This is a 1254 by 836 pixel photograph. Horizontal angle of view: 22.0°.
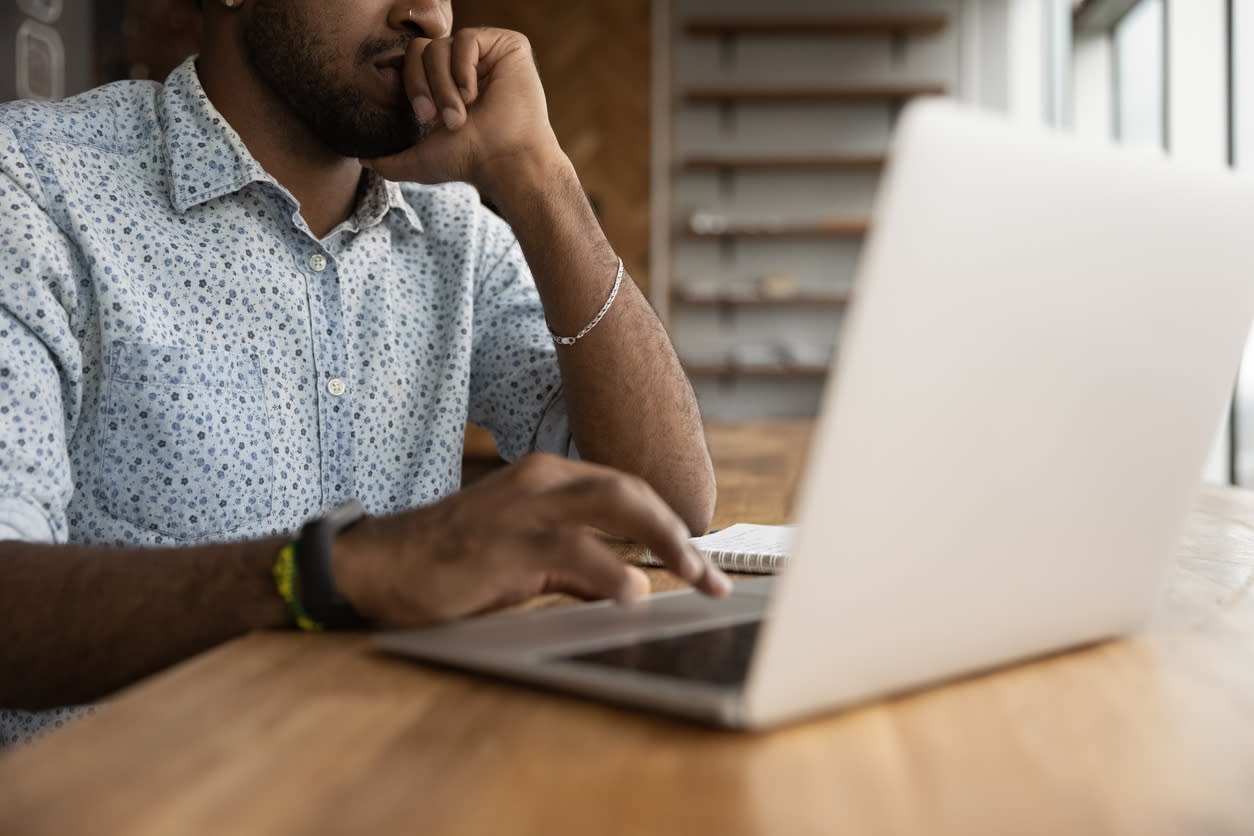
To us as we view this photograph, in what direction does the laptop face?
facing away from the viewer and to the left of the viewer

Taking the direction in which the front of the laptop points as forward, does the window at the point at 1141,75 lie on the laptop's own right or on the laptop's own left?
on the laptop's own right

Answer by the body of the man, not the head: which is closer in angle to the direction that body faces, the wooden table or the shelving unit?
the wooden table

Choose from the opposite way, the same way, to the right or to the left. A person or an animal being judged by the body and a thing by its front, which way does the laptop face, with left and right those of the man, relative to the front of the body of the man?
the opposite way

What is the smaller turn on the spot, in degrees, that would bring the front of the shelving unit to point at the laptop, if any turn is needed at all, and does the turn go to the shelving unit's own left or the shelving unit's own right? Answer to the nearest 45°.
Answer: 0° — it already faces it

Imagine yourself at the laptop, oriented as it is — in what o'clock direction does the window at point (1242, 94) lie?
The window is roughly at 2 o'clock from the laptop.

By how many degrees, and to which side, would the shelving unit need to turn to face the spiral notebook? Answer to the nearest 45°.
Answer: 0° — it already faces it

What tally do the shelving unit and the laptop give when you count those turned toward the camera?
1
